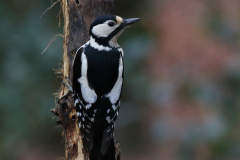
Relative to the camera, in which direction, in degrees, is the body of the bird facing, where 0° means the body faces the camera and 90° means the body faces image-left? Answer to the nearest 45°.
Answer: approximately 180°
